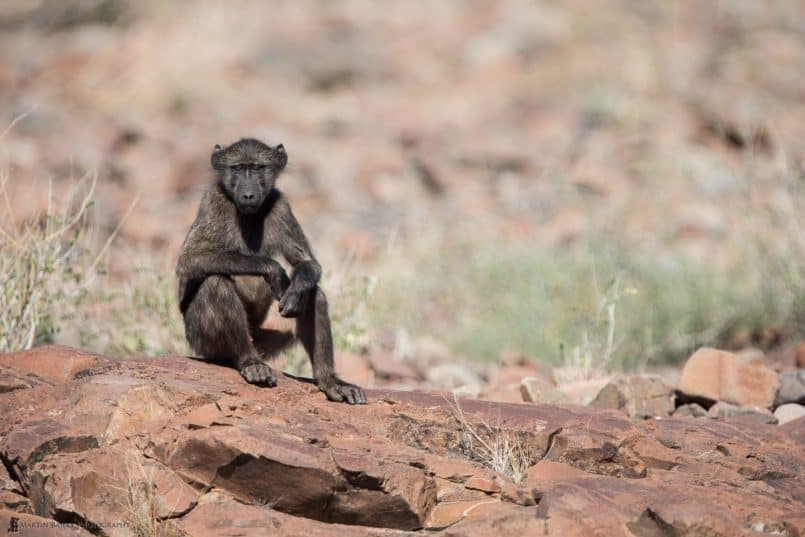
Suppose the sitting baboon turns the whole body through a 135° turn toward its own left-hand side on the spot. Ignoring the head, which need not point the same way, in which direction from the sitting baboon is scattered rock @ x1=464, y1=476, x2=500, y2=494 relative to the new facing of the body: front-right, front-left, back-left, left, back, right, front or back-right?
right

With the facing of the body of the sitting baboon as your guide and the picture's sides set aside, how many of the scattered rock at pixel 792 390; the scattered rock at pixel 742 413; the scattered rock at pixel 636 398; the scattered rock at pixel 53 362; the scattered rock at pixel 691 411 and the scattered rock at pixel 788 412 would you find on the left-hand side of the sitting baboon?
5

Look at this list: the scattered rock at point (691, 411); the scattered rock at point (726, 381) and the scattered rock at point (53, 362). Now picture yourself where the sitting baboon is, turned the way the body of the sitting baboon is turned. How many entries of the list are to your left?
2

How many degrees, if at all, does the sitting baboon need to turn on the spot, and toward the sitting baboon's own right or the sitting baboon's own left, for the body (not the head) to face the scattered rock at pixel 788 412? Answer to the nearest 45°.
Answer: approximately 90° to the sitting baboon's own left

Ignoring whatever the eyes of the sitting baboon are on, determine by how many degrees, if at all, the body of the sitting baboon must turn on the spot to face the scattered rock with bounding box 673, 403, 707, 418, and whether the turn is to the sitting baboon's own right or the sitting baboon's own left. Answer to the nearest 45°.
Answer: approximately 90° to the sitting baboon's own left

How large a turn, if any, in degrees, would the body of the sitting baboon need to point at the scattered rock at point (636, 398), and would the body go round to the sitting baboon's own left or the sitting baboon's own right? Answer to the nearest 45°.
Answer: approximately 90° to the sitting baboon's own left

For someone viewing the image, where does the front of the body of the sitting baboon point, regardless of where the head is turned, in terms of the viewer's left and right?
facing the viewer

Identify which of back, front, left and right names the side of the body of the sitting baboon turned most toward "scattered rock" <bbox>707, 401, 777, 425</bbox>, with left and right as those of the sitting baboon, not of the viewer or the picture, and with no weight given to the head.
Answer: left

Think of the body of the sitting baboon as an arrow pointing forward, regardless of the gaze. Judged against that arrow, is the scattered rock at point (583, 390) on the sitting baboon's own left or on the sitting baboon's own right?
on the sitting baboon's own left

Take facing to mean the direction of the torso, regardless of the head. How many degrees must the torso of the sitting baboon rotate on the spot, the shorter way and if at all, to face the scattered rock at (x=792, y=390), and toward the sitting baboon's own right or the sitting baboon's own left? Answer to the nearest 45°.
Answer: approximately 90° to the sitting baboon's own left

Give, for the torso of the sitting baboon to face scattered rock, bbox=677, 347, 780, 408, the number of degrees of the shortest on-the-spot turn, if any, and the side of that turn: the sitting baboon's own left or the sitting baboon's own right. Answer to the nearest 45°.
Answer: approximately 90° to the sitting baboon's own left

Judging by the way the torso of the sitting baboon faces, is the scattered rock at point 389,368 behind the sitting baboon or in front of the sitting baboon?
behind

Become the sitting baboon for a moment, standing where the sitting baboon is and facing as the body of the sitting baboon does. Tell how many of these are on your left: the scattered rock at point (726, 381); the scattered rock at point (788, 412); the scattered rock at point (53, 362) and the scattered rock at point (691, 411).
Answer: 3

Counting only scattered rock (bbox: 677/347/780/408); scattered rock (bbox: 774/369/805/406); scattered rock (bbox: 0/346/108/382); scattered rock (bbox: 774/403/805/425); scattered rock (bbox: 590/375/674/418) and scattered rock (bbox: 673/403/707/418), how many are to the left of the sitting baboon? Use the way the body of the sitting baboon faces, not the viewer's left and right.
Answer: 5

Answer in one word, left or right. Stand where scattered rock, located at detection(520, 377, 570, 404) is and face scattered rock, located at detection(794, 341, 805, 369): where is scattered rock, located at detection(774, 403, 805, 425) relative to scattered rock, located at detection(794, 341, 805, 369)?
right

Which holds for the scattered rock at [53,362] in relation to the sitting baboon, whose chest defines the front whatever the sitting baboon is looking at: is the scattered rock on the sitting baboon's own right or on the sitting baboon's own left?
on the sitting baboon's own right
